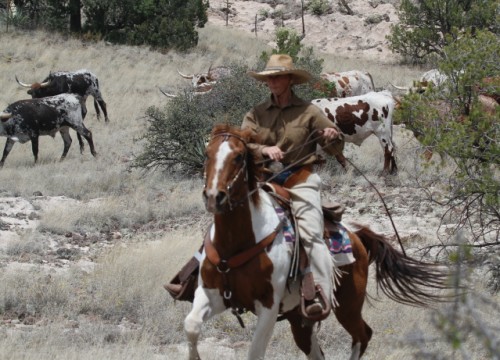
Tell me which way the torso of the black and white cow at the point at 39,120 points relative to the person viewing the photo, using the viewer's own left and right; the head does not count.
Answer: facing to the left of the viewer

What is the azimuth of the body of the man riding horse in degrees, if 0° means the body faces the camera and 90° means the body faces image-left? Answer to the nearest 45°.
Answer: approximately 45°

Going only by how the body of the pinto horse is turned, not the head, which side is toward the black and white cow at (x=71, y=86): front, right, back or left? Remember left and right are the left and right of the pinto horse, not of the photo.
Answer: right

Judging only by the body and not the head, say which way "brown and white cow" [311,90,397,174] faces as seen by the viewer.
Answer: to the viewer's left

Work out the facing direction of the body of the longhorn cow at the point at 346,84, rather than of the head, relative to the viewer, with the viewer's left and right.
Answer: facing to the left of the viewer

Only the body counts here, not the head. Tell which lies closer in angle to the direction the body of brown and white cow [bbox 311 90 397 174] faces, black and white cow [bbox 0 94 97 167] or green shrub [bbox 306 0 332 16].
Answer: the black and white cow

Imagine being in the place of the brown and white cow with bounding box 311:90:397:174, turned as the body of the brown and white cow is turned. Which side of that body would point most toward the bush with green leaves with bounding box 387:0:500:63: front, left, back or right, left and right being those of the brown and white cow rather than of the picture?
right

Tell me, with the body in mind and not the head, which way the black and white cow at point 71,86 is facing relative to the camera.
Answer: to the viewer's left

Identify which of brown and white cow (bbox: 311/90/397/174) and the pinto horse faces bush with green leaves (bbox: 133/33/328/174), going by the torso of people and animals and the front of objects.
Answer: the brown and white cow

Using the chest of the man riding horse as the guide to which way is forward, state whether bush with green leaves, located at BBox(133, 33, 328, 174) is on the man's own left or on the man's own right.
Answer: on the man's own right

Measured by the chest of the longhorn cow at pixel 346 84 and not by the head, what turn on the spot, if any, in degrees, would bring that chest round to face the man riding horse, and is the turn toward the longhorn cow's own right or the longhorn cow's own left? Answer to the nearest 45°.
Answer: approximately 90° to the longhorn cow's own left

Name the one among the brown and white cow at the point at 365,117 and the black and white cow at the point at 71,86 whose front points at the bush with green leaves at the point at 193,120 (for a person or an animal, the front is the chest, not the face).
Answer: the brown and white cow
